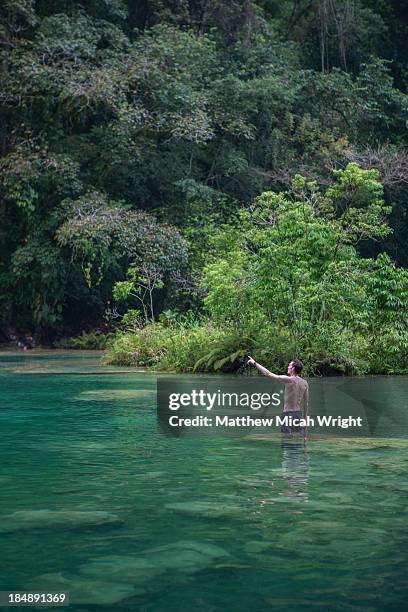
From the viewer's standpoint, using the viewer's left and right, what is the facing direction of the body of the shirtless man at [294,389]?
facing away from the viewer and to the left of the viewer

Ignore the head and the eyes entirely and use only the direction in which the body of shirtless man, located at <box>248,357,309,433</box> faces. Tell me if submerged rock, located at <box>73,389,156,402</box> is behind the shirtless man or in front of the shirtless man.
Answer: in front

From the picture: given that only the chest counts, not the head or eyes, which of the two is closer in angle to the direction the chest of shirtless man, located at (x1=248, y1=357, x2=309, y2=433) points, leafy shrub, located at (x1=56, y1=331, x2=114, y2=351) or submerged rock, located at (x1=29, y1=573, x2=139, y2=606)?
the leafy shrub

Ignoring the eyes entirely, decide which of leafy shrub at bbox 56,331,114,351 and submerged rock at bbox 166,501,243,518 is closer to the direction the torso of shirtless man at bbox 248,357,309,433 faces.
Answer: the leafy shrub

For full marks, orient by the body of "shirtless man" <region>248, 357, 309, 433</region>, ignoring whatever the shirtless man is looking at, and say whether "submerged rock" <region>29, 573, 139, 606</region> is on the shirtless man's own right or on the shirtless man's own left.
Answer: on the shirtless man's own left

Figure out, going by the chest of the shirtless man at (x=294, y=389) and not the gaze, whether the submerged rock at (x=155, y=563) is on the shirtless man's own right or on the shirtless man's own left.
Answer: on the shirtless man's own left

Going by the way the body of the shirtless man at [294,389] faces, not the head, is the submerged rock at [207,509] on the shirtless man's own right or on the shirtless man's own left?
on the shirtless man's own left

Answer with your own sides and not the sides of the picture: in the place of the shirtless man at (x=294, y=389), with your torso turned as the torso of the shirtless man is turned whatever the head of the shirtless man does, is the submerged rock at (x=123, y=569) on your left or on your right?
on your left
